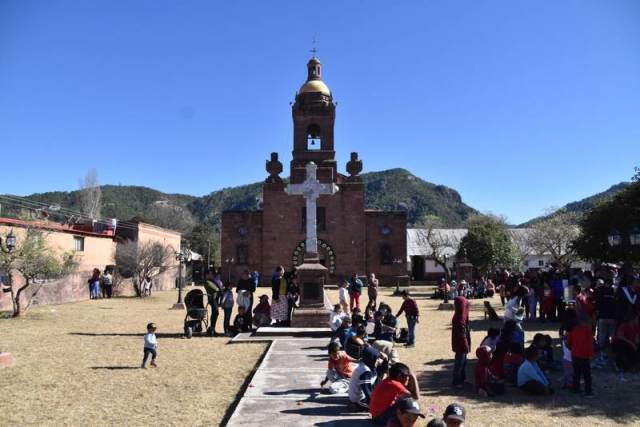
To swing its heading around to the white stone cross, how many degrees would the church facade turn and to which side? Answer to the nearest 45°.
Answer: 0° — it already faces it

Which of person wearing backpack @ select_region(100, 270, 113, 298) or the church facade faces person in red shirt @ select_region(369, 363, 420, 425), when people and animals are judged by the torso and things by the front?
the church facade

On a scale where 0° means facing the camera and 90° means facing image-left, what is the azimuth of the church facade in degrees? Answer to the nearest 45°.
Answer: approximately 0°

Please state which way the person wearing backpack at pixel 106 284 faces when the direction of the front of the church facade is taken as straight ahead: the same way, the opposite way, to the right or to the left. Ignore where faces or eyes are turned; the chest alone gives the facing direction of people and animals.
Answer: the opposite way

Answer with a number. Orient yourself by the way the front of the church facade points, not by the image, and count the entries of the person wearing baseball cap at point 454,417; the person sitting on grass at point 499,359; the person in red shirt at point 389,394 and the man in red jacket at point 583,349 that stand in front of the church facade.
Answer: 4

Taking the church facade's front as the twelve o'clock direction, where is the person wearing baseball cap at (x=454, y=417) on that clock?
The person wearing baseball cap is roughly at 12 o'clock from the church facade.

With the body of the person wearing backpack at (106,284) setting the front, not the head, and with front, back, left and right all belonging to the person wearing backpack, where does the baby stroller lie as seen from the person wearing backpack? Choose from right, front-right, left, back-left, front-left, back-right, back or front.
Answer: back
